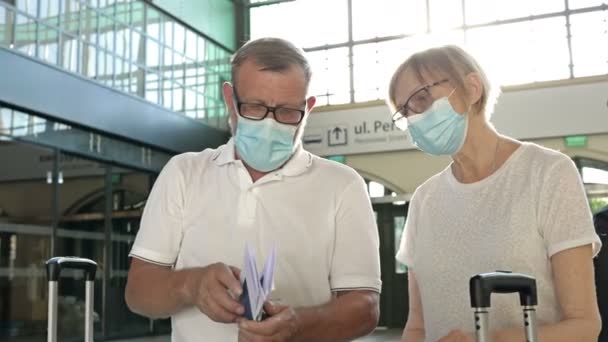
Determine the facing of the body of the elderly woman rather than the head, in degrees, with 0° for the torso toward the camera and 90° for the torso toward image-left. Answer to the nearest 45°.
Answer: approximately 45°

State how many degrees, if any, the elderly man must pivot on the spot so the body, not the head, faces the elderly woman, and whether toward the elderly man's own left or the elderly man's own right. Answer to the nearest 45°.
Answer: approximately 90° to the elderly man's own left

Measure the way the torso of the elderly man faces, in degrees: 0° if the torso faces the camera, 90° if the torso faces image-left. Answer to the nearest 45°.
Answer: approximately 0°
